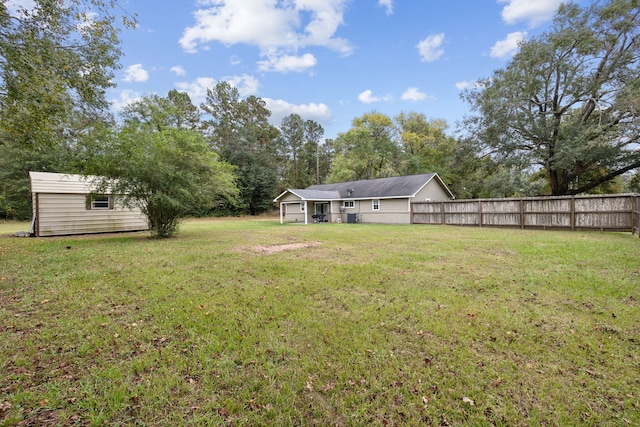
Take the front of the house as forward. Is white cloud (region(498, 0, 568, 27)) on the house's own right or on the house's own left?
on the house's own right

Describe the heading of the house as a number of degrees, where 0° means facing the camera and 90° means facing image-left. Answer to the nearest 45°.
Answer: approximately 225°

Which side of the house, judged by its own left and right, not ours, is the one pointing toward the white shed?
back
